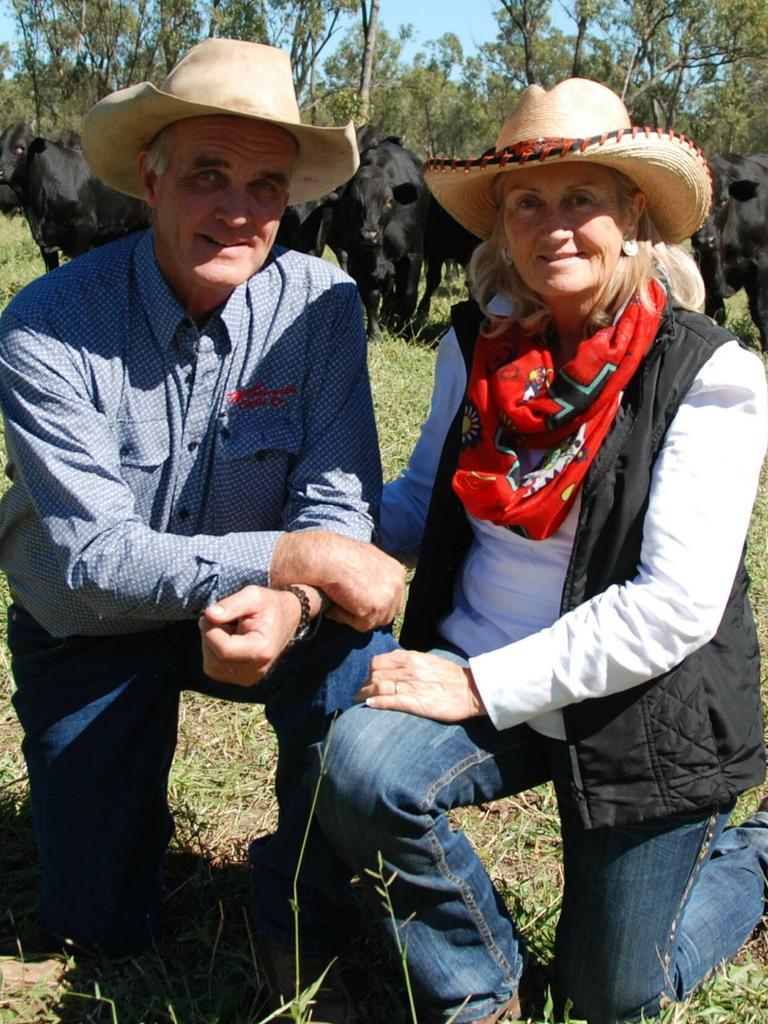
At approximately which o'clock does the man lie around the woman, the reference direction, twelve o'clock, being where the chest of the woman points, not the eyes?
The man is roughly at 2 o'clock from the woman.

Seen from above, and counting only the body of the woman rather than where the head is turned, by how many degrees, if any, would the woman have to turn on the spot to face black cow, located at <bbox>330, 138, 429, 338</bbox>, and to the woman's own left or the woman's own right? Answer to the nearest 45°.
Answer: approximately 135° to the woman's own right

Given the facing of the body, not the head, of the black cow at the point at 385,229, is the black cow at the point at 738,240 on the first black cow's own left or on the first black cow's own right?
on the first black cow's own left

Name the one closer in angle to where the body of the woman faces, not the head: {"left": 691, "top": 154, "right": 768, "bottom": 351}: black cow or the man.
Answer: the man

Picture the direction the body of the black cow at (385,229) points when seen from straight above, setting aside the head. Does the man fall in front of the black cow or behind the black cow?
in front
